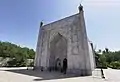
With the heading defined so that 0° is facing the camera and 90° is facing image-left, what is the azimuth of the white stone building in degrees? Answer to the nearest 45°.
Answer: approximately 45°
